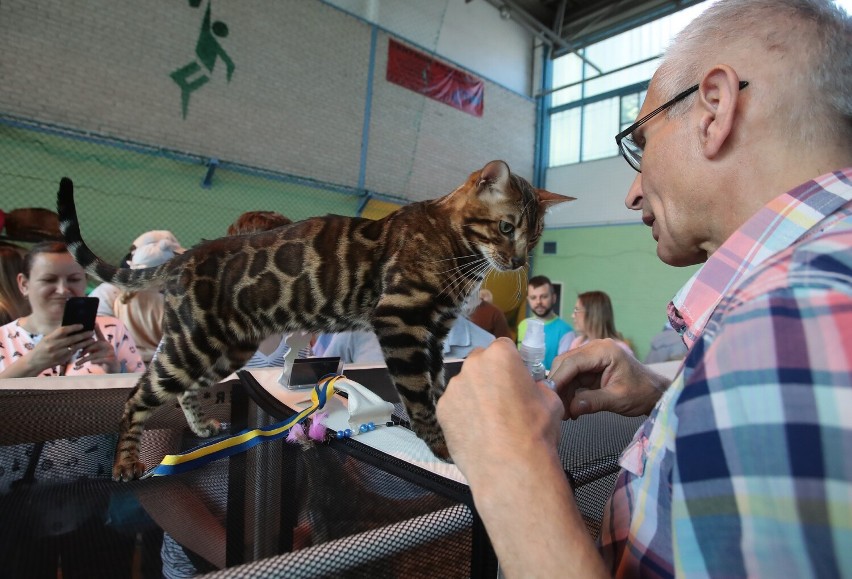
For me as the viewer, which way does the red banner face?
facing the viewer and to the right of the viewer

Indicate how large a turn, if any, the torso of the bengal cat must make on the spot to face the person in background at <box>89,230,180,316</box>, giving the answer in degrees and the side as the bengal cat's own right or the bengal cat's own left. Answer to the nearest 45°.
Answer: approximately 135° to the bengal cat's own left

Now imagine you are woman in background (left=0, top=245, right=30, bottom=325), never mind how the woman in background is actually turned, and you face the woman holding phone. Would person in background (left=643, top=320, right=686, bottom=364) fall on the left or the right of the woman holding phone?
left

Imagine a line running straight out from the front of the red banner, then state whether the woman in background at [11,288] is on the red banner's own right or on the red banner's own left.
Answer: on the red banner's own right

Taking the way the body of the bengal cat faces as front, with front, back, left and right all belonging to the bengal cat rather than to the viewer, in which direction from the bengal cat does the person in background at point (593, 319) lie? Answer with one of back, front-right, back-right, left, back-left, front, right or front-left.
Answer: front-left

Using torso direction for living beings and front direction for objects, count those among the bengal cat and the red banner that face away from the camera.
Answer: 0

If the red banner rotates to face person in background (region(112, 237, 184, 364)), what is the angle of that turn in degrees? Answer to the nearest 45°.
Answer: approximately 45° to its right

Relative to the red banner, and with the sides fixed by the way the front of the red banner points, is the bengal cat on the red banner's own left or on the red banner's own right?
on the red banner's own right

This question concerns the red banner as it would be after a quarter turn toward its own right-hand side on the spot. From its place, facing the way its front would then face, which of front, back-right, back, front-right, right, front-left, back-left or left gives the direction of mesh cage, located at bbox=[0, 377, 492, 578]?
front-left

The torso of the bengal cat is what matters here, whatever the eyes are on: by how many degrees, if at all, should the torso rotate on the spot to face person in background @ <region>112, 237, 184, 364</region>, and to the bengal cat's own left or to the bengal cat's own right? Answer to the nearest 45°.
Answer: approximately 135° to the bengal cat's own left

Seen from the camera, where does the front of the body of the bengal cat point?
to the viewer's right

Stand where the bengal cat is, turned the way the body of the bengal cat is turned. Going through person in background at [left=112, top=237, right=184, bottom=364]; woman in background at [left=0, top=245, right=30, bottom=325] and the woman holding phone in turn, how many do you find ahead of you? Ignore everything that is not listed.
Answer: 0

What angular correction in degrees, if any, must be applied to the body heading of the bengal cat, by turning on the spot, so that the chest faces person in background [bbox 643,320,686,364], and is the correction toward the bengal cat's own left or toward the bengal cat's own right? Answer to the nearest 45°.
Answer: approximately 45° to the bengal cat's own left
